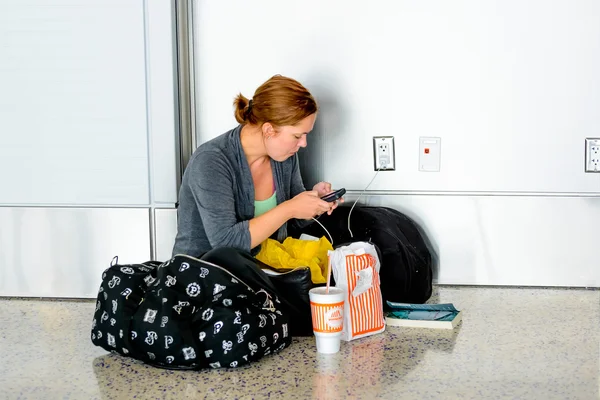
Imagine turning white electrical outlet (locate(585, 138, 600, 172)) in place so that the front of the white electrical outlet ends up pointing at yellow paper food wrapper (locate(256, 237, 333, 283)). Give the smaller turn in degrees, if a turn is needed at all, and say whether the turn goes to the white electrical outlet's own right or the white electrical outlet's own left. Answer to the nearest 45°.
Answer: approximately 45° to the white electrical outlet's own right

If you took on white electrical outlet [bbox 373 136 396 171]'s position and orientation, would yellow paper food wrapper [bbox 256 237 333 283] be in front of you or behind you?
in front

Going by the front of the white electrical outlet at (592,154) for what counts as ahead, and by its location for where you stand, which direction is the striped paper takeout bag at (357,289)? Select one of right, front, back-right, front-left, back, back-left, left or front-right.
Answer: front-right

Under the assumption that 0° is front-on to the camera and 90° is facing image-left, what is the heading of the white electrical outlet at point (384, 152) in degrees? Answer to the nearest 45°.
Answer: approximately 0°

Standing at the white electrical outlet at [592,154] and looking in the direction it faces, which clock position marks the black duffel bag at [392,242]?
The black duffel bag is roughly at 2 o'clock from the white electrical outlet.

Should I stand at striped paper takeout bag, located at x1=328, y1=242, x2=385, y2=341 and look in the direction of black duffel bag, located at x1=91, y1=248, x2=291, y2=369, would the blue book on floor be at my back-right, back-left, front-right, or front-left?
back-right

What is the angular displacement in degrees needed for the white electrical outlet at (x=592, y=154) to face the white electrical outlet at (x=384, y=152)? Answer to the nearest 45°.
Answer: approximately 90° to its right

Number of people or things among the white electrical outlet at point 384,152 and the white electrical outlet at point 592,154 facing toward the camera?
2

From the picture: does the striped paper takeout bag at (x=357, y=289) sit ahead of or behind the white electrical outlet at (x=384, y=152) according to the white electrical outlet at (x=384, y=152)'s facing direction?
ahead

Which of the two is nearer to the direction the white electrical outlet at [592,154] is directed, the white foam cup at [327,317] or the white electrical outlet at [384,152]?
the white foam cup

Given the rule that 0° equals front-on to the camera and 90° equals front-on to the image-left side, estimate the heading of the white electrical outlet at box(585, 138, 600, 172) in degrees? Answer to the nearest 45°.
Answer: approximately 0°

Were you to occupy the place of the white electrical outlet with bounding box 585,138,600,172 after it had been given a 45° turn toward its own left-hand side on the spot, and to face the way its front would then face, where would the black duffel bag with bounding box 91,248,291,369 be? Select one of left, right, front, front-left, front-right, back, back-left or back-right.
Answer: right
